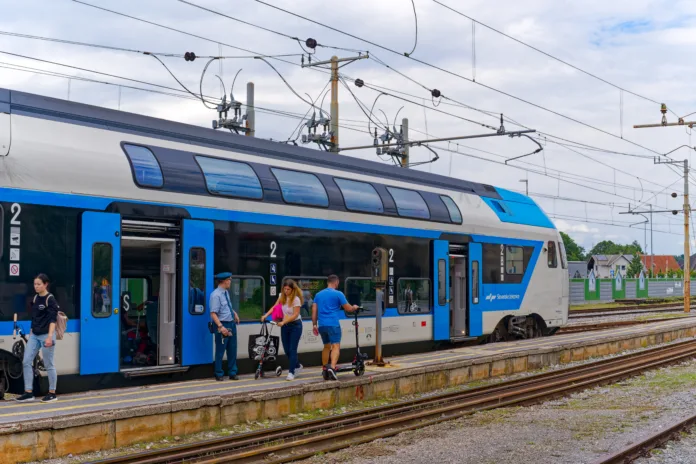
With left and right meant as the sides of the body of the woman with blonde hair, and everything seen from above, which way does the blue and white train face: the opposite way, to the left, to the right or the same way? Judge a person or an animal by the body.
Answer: the opposite way

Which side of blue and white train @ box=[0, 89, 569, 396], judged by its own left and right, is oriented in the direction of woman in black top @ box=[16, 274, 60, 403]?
back

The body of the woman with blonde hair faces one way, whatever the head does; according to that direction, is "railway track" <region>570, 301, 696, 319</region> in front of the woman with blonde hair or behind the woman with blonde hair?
behind

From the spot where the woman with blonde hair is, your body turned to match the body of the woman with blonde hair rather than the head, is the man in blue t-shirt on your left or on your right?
on your left

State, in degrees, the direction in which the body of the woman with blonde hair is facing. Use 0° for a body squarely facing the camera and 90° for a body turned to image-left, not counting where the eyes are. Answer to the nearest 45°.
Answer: approximately 45°

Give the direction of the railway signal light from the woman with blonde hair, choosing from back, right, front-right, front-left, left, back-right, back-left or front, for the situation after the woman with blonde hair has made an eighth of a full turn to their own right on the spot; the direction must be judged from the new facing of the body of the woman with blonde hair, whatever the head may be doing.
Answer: back-right

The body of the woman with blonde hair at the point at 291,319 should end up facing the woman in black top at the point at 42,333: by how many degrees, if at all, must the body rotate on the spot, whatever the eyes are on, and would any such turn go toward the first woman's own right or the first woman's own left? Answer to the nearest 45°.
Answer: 0° — they already face them

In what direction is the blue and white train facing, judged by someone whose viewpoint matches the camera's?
facing away from the viewer and to the right of the viewer

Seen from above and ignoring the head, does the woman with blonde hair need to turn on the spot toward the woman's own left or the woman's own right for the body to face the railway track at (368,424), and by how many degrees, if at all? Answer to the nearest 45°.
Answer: approximately 90° to the woman's own left

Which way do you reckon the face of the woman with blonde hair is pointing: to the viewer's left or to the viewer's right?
to the viewer's left
